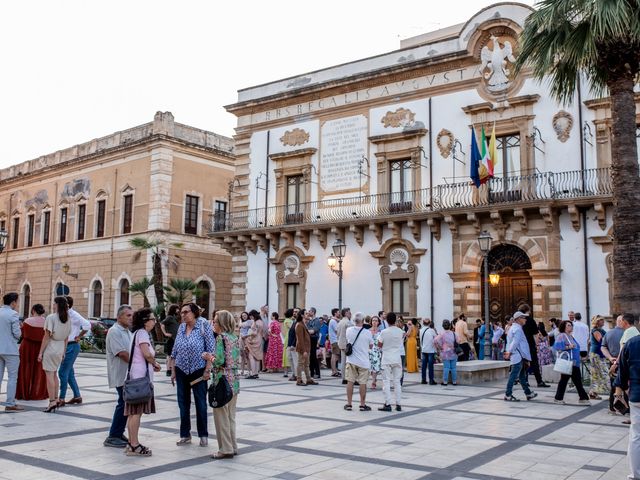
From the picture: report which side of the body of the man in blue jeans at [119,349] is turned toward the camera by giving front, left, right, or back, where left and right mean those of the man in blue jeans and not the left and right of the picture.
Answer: right

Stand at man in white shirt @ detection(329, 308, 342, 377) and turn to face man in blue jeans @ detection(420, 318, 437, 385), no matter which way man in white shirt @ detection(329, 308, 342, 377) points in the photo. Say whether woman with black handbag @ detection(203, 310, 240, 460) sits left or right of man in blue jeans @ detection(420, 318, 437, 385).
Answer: right

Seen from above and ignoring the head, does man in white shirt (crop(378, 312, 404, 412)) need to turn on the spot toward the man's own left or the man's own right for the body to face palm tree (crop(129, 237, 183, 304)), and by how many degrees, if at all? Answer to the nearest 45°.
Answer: approximately 45° to the man's own left

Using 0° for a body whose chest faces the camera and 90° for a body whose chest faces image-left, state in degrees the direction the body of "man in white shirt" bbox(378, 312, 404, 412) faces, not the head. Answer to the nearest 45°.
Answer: approximately 180°

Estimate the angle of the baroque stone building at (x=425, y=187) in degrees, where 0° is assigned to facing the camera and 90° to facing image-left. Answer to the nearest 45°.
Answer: approximately 45°

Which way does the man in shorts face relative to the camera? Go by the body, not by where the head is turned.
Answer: away from the camera
